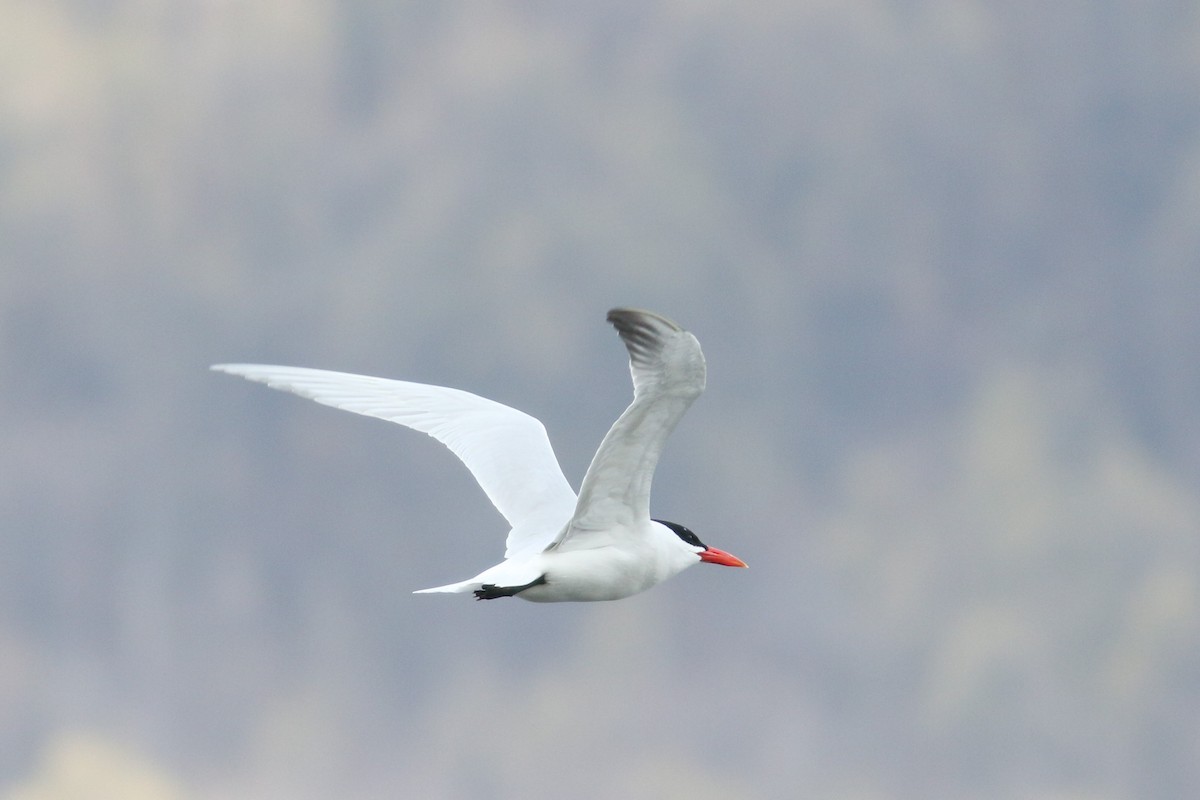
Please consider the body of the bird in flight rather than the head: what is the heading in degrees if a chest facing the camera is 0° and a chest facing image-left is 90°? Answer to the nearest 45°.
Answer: approximately 270°
